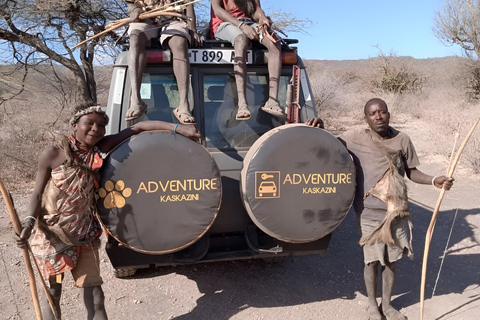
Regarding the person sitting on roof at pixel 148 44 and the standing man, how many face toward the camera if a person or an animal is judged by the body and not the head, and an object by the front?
2

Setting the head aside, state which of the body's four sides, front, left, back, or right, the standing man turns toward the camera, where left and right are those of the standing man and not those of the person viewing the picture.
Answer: front

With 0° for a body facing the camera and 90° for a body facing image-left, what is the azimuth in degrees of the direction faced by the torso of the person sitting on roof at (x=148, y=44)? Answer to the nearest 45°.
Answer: approximately 0°

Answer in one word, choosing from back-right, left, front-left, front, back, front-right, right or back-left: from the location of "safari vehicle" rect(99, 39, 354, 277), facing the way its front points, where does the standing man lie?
right

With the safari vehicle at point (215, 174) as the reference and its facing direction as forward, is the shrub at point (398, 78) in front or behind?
in front

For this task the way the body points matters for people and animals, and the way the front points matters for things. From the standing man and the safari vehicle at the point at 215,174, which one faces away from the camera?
the safari vehicle

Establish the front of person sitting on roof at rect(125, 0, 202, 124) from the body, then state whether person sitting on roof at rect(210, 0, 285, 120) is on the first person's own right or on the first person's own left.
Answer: on the first person's own left

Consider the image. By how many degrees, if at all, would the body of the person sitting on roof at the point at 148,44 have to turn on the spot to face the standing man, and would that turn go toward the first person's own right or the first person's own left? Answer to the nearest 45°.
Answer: approximately 90° to the first person's own left

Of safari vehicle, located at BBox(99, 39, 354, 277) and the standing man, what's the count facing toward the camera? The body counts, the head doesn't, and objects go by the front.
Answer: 1

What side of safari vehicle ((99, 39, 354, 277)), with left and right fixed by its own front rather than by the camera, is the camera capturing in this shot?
back

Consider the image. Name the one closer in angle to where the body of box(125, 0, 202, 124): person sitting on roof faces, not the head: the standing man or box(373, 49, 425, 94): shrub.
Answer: the standing man

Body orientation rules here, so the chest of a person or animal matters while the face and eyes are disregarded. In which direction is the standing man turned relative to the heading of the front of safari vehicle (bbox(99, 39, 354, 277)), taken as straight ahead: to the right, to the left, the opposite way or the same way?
the opposite way

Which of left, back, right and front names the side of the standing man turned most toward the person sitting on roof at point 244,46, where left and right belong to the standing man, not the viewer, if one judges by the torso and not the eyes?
right

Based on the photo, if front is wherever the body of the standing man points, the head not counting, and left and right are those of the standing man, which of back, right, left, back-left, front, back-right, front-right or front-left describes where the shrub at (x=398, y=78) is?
back
